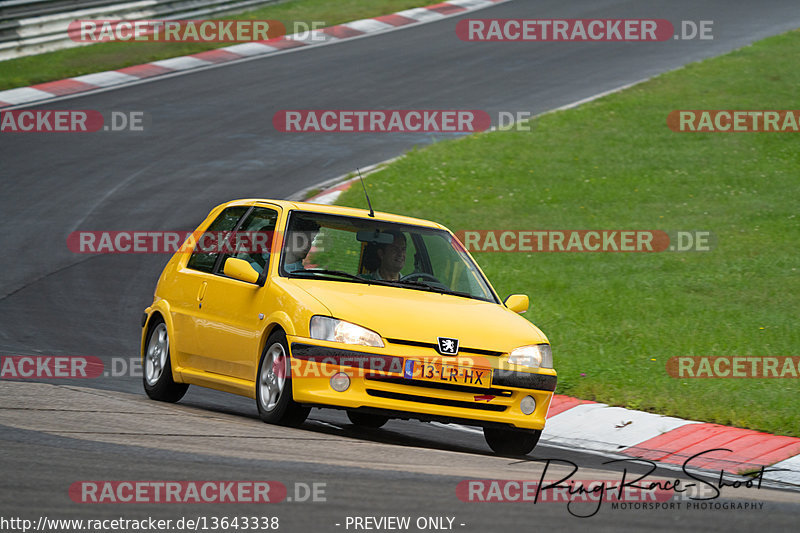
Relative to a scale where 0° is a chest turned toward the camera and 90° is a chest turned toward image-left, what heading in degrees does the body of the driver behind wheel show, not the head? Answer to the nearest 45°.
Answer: approximately 315°

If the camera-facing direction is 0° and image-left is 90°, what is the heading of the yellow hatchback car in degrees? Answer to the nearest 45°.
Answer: approximately 315°

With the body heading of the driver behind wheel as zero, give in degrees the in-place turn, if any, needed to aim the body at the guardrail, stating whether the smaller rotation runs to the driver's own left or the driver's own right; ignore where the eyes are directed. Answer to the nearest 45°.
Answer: approximately 135° to the driver's own left

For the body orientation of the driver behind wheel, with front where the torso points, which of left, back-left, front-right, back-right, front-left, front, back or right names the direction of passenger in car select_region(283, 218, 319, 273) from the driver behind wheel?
back-right

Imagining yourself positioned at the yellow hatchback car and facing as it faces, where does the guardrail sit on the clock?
The guardrail is roughly at 7 o'clock from the yellow hatchback car.
